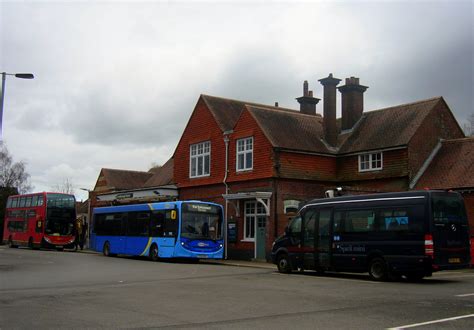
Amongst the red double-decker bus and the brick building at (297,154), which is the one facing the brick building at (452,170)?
the red double-decker bus

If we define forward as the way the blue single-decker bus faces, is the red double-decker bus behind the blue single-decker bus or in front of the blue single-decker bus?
behind

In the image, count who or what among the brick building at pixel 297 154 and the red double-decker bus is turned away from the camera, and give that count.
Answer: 0

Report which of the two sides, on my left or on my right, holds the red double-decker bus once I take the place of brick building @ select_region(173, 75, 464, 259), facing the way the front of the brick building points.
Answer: on my right

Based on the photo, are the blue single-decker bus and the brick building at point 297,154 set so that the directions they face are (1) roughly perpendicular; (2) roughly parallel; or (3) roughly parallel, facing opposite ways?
roughly perpendicular

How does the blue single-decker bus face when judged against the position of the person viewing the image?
facing the viewer and to the right of the viewer

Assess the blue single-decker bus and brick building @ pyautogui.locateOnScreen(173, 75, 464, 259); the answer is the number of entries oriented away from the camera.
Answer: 0

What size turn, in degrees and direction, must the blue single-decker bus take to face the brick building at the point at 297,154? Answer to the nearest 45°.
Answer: approximately 45° to its left

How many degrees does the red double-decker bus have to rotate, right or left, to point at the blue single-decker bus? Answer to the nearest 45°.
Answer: approximately 45° to its right

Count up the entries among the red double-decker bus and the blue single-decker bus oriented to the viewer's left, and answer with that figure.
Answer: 0
